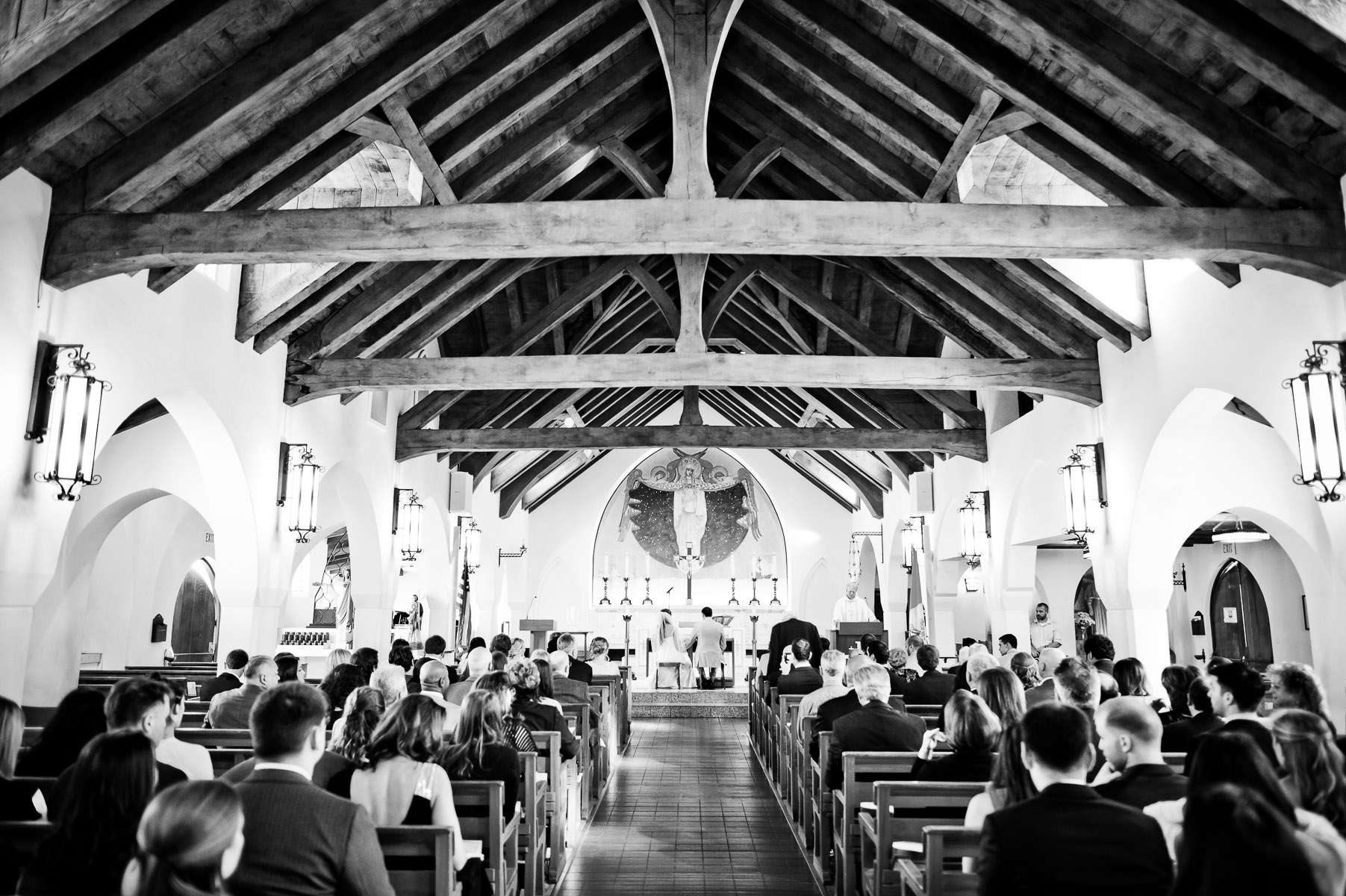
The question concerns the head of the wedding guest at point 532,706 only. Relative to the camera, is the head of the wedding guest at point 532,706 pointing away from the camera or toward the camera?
away from the camera

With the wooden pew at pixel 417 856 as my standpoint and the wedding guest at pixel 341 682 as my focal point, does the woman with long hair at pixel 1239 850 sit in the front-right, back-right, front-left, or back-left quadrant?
back-right

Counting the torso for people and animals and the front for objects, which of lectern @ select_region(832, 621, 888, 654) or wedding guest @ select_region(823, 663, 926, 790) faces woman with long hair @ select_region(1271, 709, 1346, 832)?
the lectern

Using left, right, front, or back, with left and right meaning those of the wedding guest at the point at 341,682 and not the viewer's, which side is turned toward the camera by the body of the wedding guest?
back

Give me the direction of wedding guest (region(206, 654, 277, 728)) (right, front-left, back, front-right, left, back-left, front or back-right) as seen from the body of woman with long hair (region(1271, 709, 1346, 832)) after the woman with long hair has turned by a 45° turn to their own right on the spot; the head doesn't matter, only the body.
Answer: left

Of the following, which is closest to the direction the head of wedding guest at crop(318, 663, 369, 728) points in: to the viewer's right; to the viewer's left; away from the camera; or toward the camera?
away from the camera

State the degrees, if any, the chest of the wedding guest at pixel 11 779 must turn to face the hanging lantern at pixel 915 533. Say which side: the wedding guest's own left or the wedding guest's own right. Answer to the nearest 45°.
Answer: approximately 45° to the wedding guest's own right

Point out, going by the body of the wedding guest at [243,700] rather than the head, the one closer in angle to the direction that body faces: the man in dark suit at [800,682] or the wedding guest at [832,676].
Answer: the man in dark suit

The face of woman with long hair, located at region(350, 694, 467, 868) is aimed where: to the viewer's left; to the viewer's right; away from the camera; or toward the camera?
away from the camera

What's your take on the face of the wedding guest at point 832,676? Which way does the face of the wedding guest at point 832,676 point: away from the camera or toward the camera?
away from the camera

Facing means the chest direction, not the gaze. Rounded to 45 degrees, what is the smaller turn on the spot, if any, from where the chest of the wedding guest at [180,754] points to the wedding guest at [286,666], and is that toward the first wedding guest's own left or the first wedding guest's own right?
approximately 45° to the first wedding guest's own left

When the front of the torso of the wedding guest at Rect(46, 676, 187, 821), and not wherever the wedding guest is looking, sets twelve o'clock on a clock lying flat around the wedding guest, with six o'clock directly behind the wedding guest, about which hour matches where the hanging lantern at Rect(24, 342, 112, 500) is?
The hanging lantern is roughly at 10 o'clock from the wedding guest.

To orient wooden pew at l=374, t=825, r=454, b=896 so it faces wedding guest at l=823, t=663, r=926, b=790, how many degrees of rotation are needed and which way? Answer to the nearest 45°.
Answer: approximately 45° to its right

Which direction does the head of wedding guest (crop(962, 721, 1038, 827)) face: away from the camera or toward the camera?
away from the camera

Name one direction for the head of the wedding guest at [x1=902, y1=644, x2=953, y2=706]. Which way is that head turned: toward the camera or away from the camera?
away from the camera

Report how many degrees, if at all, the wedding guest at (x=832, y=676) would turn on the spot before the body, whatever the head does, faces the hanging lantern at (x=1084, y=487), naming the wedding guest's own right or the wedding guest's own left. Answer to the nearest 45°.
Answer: approximately 45° to the wedding guest's own right
